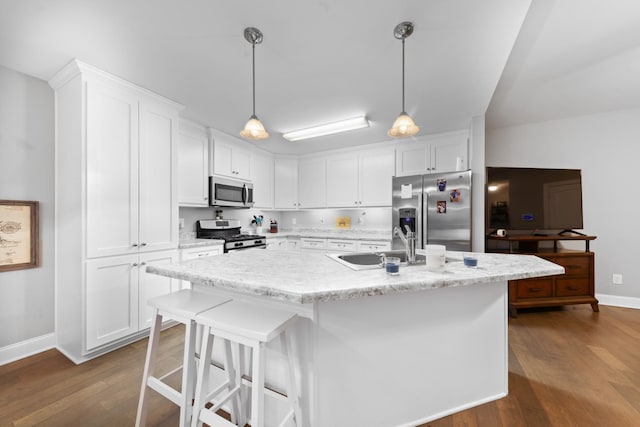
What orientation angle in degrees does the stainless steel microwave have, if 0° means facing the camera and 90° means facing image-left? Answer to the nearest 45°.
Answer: approximately 315°

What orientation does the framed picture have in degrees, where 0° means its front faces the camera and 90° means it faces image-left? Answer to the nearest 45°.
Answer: approximately 315°

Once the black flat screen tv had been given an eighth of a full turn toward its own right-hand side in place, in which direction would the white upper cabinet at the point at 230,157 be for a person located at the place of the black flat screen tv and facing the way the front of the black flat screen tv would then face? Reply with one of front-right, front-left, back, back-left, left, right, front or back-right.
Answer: front-right

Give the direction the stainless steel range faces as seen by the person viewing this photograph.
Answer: facing the viewer and to the right of the viewer

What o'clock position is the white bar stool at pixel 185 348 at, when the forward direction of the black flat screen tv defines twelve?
The white bar stool is roughly at 2 o'clock from the black flat screen tv.

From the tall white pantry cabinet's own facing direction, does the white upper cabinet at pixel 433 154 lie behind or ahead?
ahead
